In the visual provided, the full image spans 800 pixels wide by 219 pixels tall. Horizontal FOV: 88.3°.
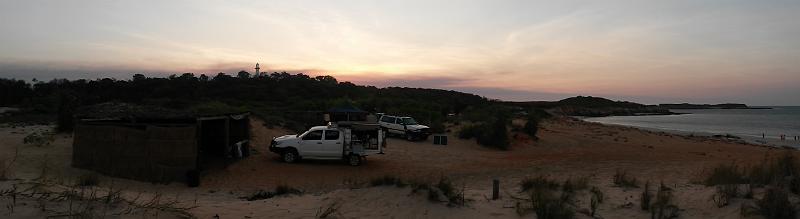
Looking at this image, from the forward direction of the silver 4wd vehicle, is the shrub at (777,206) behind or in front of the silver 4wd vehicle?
in front

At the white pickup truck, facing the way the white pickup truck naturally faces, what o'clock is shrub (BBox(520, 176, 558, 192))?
The shrub is roughly at 8 o'clock from the white pickup truck.

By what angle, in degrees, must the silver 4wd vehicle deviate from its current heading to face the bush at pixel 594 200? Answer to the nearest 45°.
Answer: approximately 45° to its right

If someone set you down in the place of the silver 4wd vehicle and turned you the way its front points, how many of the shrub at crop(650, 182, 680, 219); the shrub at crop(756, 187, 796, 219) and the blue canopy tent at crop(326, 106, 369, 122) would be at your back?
1

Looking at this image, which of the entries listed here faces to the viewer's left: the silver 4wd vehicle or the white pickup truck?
the white pickup truck

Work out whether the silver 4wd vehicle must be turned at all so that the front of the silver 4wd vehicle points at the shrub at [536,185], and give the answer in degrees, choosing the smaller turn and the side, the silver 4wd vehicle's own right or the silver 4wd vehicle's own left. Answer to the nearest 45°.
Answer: approximately 45° to the silver 4wd vehicle's own right

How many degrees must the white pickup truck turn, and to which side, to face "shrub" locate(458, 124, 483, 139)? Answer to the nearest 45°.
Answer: approximately 135° to its right

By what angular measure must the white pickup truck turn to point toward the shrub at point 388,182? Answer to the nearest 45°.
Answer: approximately 90° to its left

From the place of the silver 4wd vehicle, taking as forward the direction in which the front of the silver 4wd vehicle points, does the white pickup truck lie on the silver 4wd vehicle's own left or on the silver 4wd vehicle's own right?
on the silver 4wd vehicle's own right

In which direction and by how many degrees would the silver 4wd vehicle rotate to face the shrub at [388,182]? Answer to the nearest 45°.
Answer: approximately 45° to its right

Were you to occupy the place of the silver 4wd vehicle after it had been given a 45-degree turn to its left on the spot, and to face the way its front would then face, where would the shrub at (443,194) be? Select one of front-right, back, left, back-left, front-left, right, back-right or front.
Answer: right

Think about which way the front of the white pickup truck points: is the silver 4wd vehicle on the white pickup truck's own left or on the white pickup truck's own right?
on the white pickup truck's own right

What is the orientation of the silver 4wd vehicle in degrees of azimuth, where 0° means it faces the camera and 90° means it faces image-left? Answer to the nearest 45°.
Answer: approximately 315°

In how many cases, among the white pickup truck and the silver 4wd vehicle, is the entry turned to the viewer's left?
1

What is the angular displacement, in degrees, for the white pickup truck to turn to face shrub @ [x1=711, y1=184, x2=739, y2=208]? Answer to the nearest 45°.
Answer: approximately 135° to its left

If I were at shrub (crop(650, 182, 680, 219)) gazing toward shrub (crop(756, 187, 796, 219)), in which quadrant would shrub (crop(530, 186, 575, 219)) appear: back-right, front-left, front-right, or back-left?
back-right

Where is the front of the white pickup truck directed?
to the viewer's left

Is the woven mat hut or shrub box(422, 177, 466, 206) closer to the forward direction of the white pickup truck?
the woven mat hut
